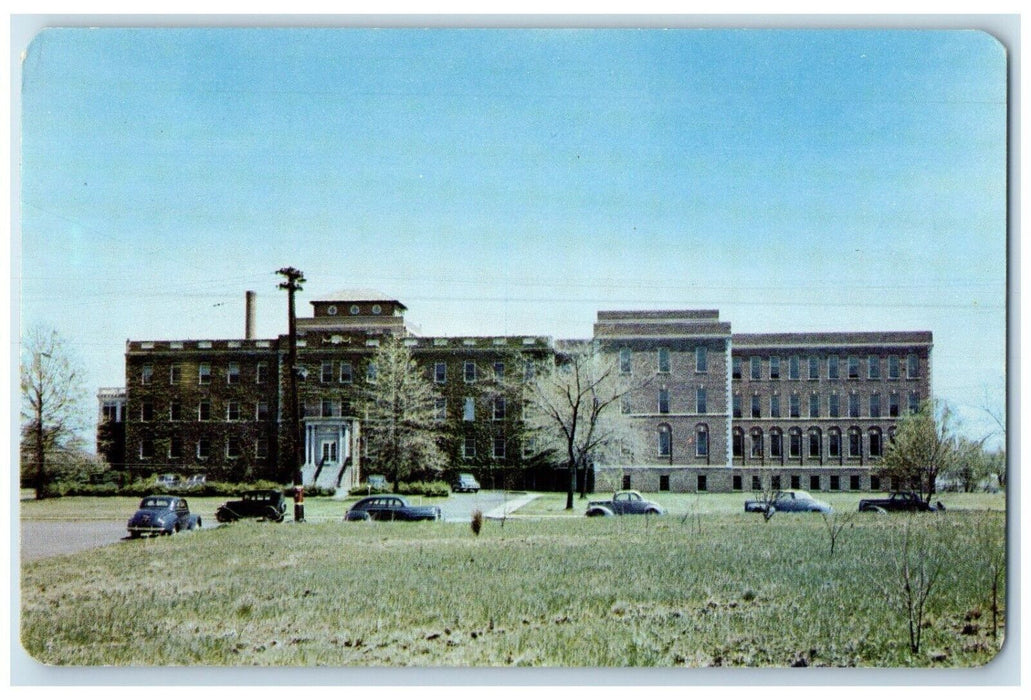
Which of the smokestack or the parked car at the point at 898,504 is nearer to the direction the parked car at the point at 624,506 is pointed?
the smokestack

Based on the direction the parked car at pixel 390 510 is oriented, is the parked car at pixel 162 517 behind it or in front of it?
behind

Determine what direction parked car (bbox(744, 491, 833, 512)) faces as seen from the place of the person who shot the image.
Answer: facing to the left of the viewer

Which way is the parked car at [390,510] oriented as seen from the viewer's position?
to the viewer's right

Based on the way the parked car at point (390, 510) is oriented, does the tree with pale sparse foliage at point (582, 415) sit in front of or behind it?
in front

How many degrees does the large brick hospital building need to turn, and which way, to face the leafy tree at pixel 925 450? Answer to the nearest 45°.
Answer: approximately 90° to its left

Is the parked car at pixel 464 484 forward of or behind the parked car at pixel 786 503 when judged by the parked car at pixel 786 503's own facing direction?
forward

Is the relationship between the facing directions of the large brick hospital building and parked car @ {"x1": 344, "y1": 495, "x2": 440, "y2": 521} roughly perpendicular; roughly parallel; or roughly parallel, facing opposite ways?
roughly perpendicular

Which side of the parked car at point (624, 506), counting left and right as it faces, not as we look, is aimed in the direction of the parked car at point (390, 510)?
front

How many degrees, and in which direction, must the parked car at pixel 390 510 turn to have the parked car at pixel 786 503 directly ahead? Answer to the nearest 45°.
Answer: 0° — it already faces it
